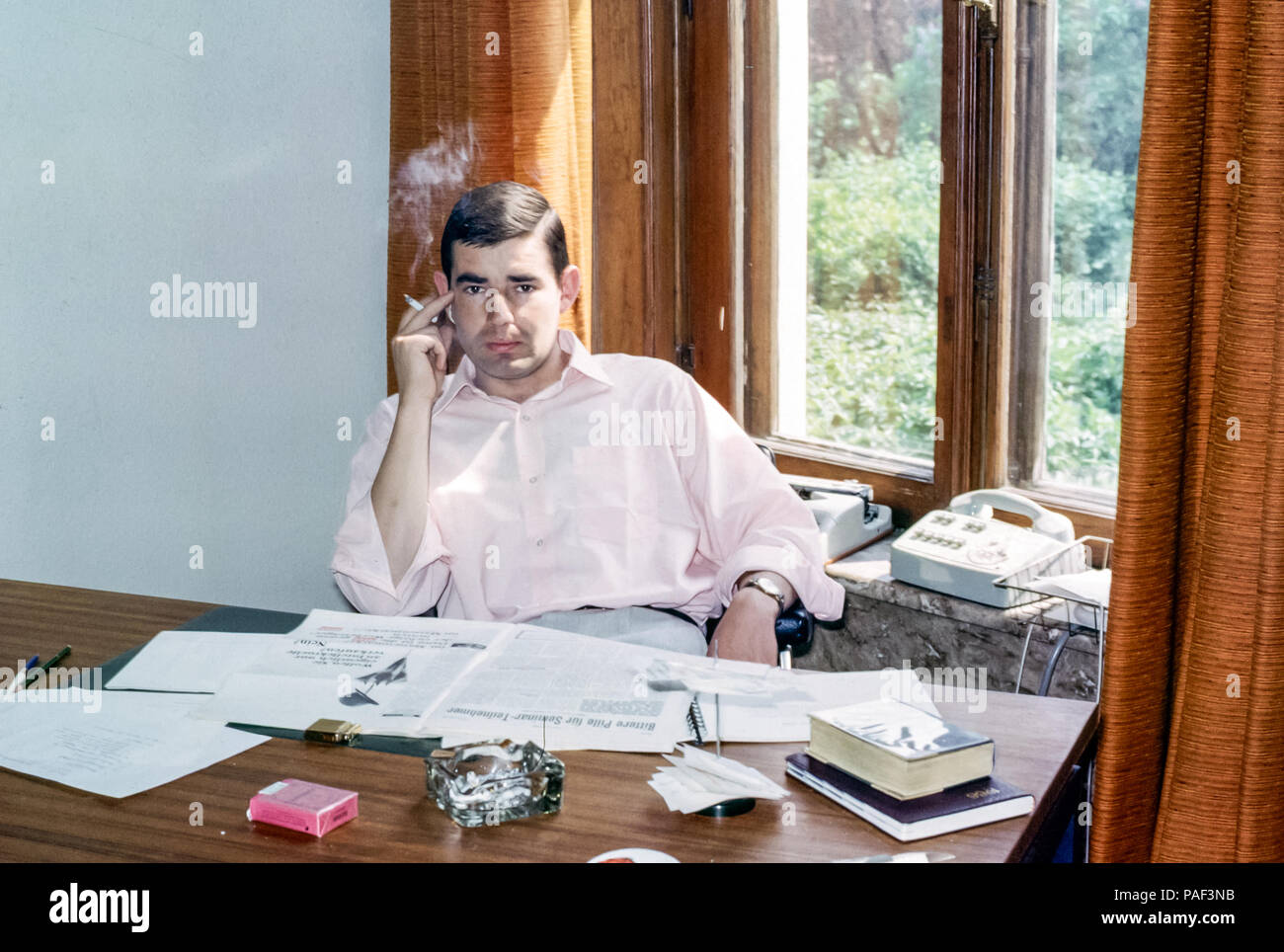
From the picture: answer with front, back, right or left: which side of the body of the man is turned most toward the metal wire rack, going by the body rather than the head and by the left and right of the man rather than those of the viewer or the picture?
left

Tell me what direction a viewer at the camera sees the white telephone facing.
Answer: facing the viewer and to the left of the viewer

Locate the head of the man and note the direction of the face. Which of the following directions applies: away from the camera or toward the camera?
toward the camera

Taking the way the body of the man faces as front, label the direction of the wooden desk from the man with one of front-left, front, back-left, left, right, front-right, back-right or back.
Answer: front

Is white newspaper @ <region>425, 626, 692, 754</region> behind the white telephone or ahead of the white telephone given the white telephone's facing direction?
ahead

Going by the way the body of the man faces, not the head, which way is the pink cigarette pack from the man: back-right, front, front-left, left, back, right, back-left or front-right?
front

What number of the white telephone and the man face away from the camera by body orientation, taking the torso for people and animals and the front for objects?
0

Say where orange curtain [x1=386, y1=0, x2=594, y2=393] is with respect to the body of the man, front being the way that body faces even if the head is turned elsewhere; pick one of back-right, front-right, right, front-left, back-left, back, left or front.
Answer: back

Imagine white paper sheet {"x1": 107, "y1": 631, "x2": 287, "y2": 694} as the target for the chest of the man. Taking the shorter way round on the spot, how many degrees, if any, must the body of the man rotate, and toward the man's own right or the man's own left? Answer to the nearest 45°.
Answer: approximately 45° to the man's own right

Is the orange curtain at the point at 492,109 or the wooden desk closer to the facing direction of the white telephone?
the wooden desk

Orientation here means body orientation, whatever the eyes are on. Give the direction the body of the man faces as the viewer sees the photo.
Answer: toward the camera
